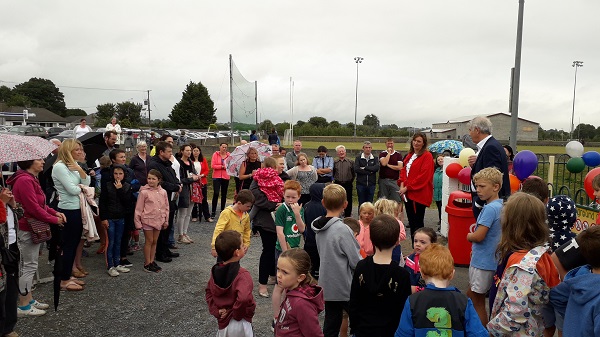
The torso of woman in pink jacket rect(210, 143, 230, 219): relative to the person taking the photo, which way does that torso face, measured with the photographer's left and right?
facing the viewer and to the right of the viewer

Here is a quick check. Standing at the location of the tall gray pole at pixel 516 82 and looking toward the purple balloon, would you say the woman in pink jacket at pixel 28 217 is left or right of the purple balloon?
right

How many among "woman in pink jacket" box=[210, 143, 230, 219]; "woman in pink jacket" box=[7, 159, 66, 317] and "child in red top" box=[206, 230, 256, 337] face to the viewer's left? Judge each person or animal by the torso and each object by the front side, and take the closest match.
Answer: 0

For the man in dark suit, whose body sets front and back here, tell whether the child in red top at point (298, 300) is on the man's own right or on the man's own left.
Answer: on the man's own left

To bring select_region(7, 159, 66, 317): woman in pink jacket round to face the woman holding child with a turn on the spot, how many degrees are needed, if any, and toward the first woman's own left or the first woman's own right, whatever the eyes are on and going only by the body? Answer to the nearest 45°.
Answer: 0° — they already face them

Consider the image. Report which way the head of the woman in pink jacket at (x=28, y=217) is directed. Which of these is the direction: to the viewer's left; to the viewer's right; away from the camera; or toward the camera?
to the viewer's right

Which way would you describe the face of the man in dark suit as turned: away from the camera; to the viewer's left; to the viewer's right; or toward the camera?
to the viewer's left

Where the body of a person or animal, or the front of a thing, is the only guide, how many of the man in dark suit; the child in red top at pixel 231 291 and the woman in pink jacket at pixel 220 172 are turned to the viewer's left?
1

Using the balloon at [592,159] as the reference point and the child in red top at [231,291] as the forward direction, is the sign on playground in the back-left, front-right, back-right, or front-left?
front-left

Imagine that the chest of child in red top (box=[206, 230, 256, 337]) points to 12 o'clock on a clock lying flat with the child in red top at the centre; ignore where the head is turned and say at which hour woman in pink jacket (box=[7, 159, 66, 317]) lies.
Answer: The woman in pink jacket is roughly at 9 o'clock from the child in red top.

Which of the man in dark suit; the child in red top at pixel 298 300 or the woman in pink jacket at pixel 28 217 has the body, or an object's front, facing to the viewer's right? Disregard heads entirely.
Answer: the woman in pink jacket

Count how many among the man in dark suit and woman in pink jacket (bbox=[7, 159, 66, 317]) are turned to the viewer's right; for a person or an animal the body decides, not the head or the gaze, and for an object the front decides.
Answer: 1
